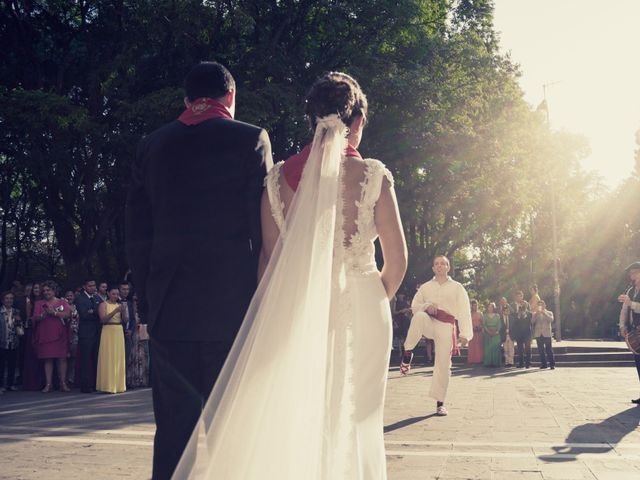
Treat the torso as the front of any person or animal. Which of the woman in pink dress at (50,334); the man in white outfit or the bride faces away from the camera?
the bride

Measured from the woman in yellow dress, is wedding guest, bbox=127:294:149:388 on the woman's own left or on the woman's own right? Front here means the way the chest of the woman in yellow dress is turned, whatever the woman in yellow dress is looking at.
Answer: on the woman's own left

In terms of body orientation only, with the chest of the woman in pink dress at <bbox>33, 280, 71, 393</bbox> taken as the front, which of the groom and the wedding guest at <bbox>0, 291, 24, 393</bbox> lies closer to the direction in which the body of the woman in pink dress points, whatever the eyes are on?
the groom

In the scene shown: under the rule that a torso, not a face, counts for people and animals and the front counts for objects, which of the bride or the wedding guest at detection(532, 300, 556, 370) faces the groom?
the wedding guest

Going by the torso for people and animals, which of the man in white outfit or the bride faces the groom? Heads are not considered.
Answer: the man in white outfit

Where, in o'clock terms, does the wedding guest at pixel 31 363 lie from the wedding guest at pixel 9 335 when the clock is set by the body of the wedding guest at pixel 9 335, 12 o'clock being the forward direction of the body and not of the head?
the wedding guest at pixel 31 363 is roughly at 9 o'clock from the wedding guest at pixel 9 335.

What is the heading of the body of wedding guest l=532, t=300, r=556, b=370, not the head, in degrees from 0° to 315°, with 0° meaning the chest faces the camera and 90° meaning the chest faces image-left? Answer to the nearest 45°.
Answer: approximately 0°

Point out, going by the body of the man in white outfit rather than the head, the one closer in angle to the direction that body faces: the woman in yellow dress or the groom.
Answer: the groom

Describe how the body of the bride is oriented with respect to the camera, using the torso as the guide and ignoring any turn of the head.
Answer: away from the camera

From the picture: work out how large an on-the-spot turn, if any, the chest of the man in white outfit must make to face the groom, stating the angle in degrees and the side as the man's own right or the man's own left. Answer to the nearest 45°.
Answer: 0° — they already face them

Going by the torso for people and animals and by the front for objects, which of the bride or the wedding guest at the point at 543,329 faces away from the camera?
the bride

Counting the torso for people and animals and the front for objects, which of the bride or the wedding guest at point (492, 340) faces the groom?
the wedding guest
